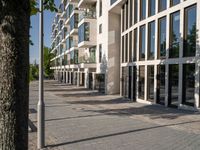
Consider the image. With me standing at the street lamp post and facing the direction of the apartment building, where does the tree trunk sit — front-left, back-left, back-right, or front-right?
back-right

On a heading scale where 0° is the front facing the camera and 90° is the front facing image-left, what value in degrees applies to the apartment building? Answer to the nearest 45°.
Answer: approximately 45°

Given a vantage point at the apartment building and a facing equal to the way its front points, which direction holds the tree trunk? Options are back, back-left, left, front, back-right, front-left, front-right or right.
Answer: front-left

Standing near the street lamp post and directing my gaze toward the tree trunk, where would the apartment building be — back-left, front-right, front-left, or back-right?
back-left

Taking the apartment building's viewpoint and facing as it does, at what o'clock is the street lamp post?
The street lamp post is roughly at 11 o'clock from the apartment building.
